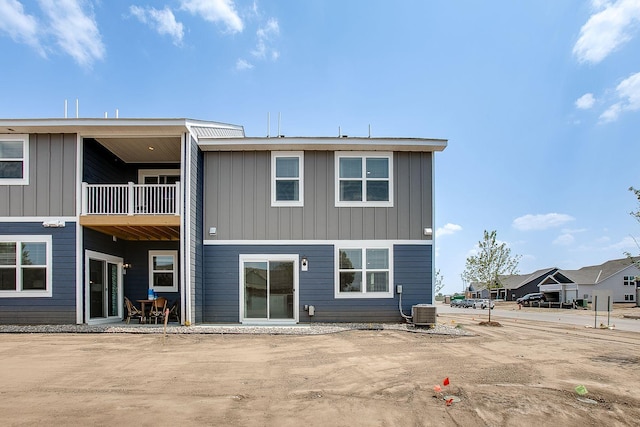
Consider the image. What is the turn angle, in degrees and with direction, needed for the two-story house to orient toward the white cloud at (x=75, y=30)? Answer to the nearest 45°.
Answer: approximately 45° to its left

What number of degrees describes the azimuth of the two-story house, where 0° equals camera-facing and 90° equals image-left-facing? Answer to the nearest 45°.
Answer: approximately 180°
